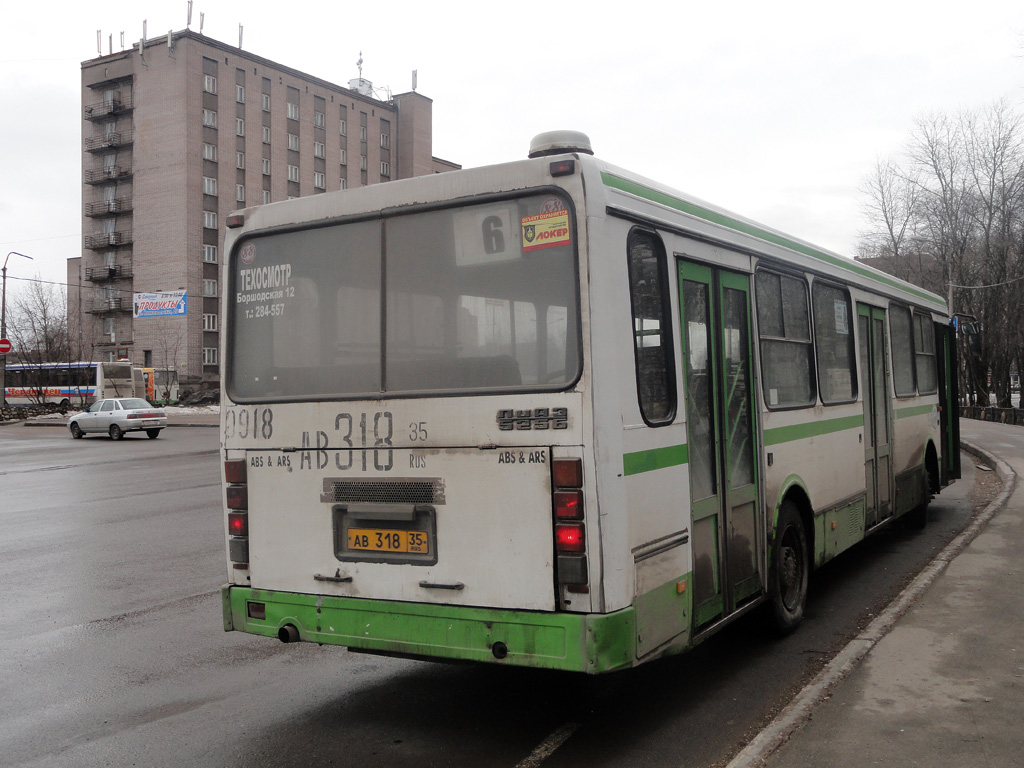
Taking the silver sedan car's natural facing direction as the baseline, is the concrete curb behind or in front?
behind

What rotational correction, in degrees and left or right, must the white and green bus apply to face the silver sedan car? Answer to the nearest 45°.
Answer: approximately 90° to its left

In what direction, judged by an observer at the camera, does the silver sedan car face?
facing away from the viewer and to the left of the viewer

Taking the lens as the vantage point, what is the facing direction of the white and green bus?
facing away from the viewer and to the right of the viewer

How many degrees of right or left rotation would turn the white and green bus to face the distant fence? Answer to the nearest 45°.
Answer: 0° — it already faces it

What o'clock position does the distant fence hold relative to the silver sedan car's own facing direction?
The distant fence is roughly at 5 o'clock from the silver sedan car.
